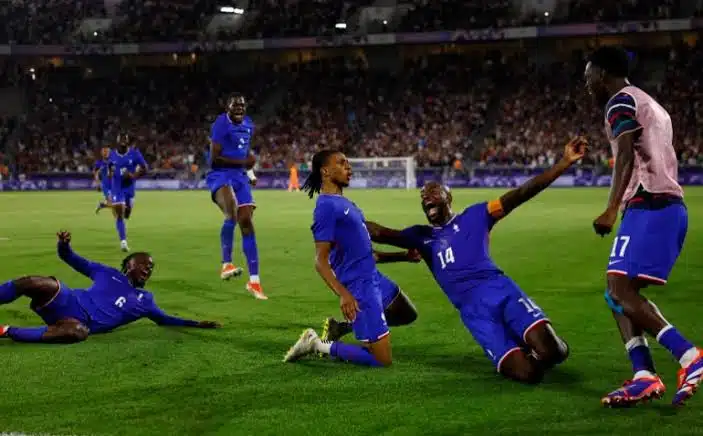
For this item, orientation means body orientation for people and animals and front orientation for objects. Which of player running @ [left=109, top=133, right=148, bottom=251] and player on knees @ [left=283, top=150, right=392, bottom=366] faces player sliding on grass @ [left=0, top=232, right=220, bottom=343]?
player running @ [left=109, top=133, right=148, bottom=251]

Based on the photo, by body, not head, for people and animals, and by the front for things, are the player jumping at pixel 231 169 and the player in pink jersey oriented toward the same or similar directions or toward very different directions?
very different directions

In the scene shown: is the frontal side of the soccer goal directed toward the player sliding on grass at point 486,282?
yes

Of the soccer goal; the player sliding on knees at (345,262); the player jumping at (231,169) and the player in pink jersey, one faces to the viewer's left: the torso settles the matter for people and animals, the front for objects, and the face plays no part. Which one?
the player in pink jersey

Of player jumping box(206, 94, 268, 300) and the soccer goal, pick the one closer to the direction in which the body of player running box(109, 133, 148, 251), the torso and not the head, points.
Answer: the player jumping

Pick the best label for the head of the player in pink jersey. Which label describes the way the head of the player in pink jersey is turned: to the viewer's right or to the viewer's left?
to the viewer's left

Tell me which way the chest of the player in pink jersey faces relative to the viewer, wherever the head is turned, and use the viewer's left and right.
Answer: facing to the left of the viewer

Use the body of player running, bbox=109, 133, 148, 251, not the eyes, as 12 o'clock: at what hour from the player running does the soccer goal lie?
The soccer goal is roughly at 7 o'clock from the player running.

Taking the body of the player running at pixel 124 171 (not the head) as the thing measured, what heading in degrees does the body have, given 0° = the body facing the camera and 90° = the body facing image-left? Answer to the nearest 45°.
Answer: approximately 0°
